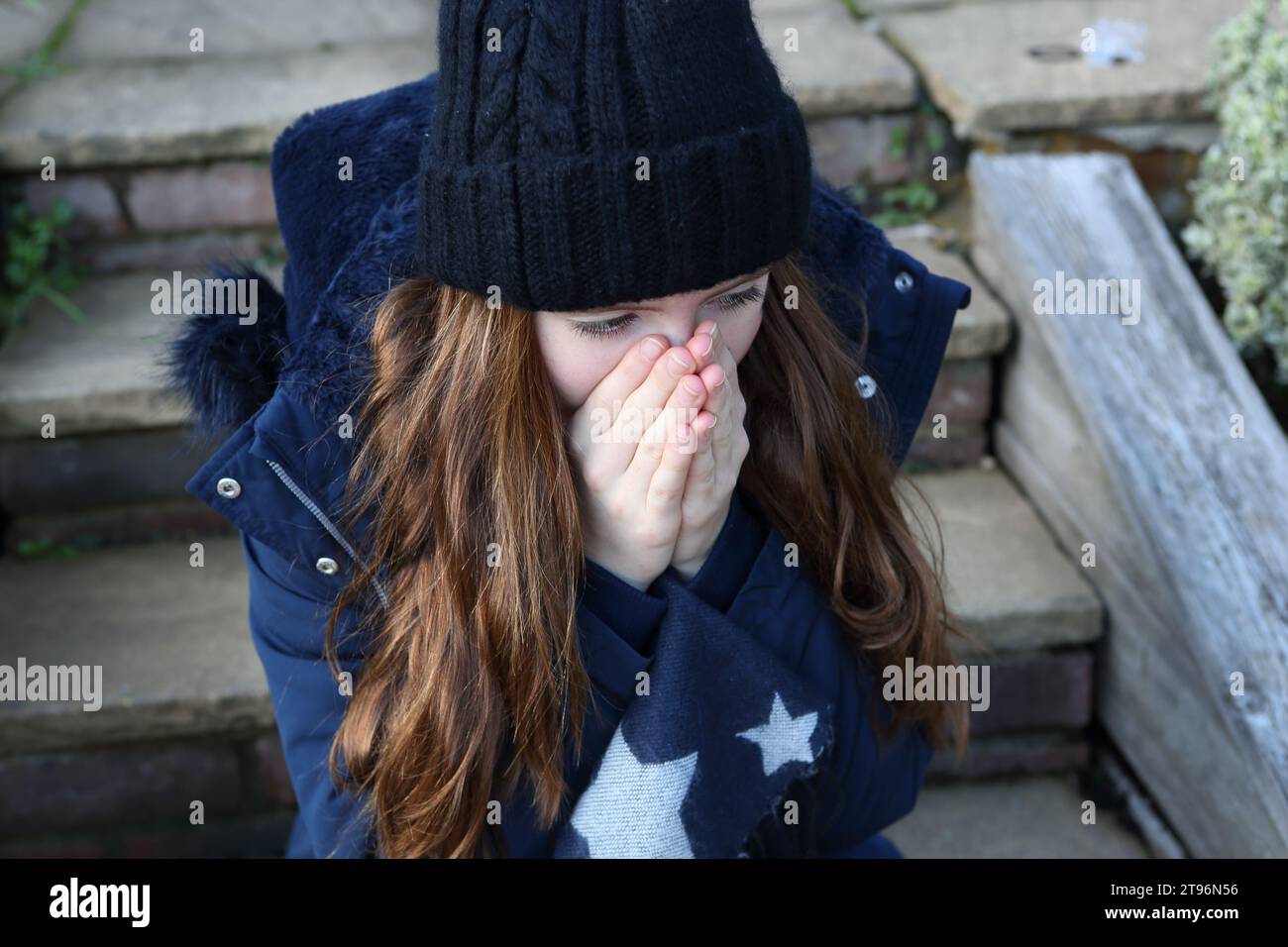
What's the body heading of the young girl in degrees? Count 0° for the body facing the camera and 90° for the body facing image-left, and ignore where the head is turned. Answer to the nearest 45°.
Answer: approximately 315°

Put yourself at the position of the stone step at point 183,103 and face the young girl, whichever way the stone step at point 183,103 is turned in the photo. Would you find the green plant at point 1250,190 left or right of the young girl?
left

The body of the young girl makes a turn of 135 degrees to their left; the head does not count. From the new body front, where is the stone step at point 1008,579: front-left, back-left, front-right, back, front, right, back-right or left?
front-right

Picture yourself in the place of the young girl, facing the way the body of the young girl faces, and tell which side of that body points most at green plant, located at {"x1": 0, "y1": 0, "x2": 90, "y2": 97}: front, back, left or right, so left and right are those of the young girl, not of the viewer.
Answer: back

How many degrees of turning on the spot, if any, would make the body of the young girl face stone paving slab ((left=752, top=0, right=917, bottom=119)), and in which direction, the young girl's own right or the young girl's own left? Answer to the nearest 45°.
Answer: approximately 135° to the young girl's own left

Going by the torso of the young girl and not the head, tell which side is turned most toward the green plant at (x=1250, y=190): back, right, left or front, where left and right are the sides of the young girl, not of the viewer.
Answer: left

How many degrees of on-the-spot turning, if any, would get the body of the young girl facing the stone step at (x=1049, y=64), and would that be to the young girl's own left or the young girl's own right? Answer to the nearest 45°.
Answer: approximately 90° to the young girl's own left
